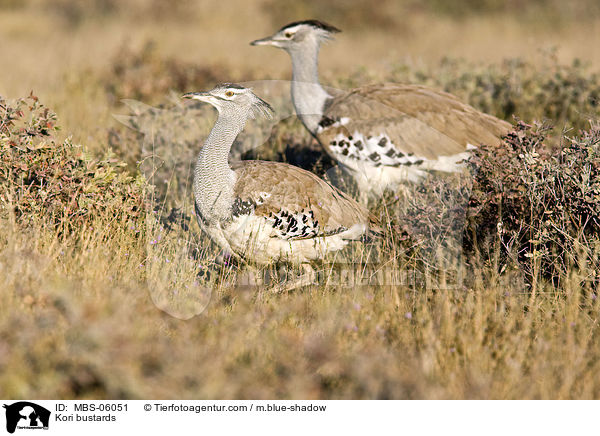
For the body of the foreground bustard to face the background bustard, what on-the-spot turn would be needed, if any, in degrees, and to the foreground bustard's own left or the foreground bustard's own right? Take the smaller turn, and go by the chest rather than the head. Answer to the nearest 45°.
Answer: approximately 135° to the foreground bustard's own right

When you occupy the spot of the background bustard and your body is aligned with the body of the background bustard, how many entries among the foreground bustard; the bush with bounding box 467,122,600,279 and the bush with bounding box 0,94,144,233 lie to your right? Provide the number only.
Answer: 0

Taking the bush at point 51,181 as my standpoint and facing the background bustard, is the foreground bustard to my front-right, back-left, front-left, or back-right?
front-right

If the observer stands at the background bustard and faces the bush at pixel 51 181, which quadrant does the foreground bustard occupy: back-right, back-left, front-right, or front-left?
front-left

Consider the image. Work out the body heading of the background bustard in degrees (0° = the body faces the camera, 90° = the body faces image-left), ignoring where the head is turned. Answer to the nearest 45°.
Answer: approximately 90°

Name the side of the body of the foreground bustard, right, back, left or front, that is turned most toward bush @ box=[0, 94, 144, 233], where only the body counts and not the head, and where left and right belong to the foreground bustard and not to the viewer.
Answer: front

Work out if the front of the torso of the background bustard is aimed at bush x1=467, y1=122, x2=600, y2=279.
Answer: no

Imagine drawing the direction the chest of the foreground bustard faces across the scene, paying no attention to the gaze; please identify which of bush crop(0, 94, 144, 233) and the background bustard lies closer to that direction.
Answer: the bush

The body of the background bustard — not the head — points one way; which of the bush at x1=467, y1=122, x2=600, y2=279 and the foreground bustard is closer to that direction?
the foreground bustard

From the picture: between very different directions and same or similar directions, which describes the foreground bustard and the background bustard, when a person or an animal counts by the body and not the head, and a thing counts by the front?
same or similar directions

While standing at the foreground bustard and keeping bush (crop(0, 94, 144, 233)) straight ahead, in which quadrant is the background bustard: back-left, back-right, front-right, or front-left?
back-right

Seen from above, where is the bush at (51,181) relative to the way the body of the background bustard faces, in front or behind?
in front

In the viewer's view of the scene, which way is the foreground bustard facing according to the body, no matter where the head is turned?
to the viewer's left

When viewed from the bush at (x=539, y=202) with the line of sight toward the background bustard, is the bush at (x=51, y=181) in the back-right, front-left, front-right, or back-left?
front-left

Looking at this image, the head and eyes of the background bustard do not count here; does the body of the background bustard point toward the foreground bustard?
no

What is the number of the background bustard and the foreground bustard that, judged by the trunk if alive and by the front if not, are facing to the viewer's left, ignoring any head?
2

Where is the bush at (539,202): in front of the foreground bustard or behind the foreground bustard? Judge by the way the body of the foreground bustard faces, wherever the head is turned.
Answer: behind

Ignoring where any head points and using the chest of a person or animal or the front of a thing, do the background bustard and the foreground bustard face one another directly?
no
